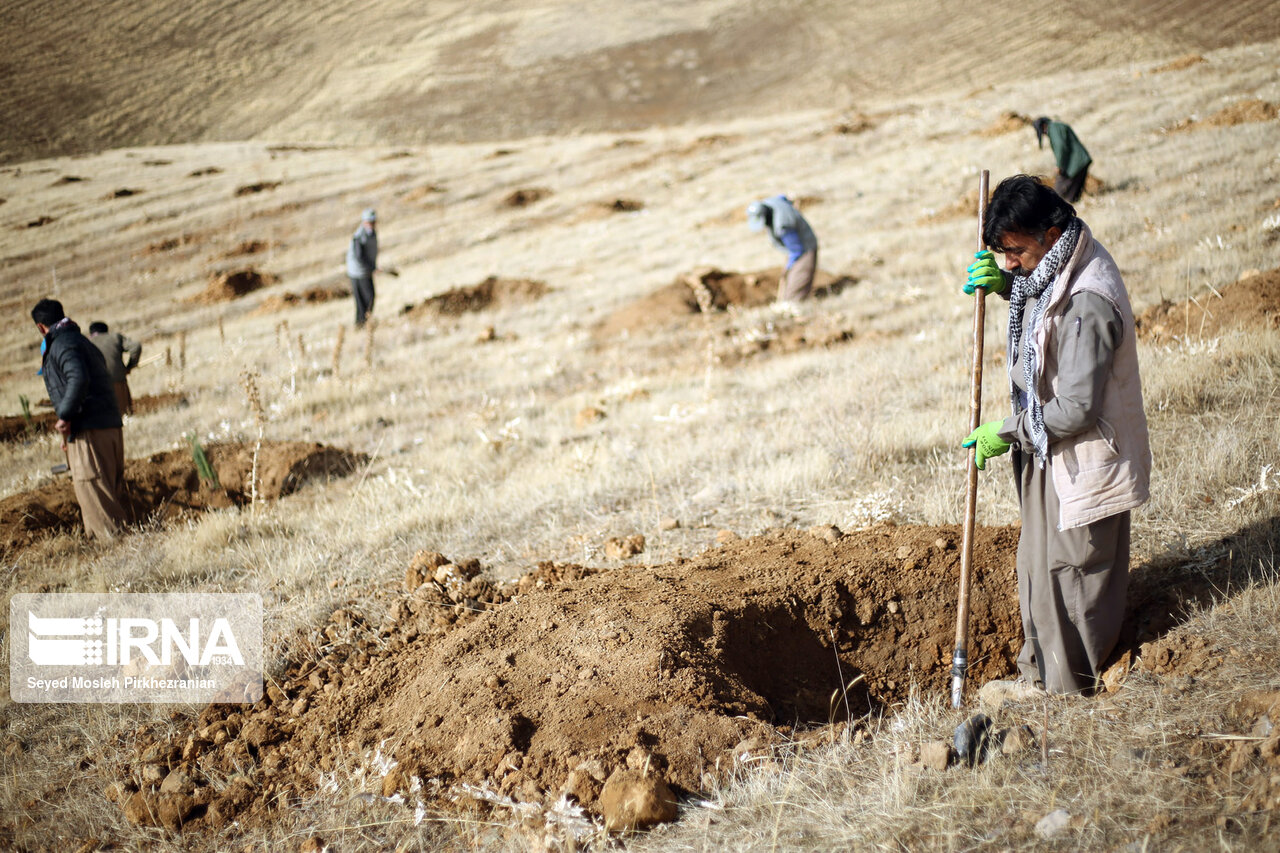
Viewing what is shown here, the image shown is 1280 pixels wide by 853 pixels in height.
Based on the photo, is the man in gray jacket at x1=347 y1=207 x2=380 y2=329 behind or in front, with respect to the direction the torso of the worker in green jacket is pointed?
in front

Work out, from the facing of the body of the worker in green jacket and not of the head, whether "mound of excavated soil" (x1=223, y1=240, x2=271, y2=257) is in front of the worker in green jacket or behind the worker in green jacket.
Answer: in front

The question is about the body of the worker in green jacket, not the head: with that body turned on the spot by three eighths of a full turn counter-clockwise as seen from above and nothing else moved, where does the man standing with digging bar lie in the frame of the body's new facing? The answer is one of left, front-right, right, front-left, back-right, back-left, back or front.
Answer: front-right

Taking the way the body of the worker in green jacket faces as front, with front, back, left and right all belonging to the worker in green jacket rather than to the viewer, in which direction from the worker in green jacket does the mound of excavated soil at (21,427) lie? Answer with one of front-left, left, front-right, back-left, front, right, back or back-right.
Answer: front-left

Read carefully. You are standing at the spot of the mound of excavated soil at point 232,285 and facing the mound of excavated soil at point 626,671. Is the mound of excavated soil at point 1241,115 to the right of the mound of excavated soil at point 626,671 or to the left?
left

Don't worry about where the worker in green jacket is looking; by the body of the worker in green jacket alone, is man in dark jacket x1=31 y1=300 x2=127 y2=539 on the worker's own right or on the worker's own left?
on the worker's own left

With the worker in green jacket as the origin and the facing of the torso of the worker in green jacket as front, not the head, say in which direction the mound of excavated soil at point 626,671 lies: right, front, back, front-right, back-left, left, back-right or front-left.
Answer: left

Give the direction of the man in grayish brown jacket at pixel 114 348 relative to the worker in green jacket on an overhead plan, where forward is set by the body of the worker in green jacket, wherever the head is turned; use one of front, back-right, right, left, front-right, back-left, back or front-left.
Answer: front-left

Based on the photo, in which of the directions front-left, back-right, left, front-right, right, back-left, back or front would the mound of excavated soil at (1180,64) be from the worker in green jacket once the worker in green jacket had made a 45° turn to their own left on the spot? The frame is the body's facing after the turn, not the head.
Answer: back-right

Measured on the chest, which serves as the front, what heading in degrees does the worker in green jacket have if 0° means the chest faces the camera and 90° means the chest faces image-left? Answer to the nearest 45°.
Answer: approximately 90°

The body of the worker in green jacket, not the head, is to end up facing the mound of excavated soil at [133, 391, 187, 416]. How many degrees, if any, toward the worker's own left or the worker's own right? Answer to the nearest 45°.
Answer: approximately 45° to the worker's own left
